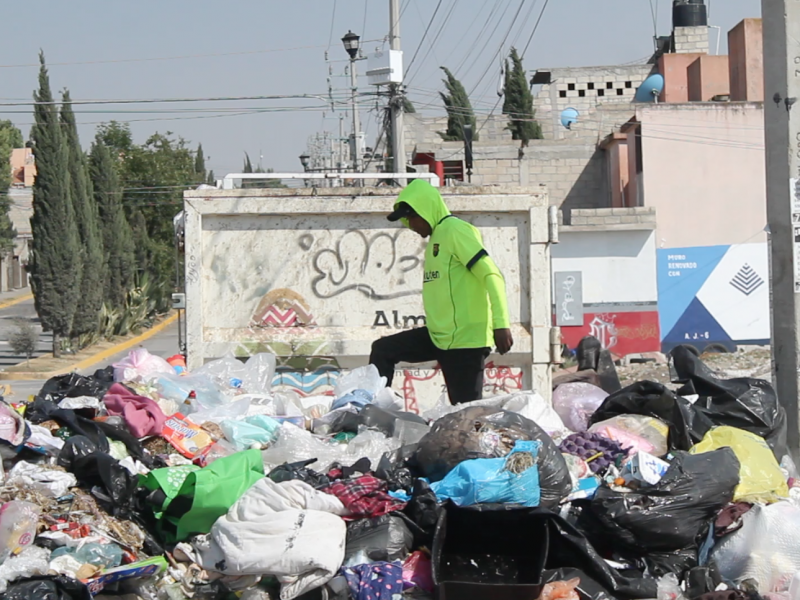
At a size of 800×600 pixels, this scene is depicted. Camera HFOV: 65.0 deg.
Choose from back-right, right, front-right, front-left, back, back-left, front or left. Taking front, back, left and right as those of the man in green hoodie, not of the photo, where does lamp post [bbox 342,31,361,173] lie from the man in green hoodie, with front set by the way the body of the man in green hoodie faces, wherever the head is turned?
right

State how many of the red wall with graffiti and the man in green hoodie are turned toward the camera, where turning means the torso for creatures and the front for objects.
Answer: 1

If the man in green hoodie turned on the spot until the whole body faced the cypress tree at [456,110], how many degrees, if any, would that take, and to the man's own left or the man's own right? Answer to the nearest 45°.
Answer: approximately 90° to the man's own right

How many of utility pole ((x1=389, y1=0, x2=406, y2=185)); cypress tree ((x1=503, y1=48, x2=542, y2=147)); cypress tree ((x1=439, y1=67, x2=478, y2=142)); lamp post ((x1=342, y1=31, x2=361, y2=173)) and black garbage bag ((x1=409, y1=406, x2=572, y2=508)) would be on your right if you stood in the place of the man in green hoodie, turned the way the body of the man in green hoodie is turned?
4

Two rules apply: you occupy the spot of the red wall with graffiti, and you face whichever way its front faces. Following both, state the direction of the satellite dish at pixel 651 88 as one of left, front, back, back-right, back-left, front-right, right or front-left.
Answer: back

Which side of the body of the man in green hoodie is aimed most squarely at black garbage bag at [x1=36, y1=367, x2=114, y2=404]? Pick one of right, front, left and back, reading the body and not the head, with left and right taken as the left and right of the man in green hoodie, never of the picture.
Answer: front

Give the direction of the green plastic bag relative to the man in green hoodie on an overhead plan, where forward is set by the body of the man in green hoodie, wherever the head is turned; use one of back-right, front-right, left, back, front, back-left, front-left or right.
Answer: front-left

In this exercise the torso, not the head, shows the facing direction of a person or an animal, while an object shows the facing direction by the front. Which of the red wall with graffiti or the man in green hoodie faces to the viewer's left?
the man in green hoodie

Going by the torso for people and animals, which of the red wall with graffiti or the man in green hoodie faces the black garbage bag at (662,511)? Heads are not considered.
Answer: the red wall with graffiti

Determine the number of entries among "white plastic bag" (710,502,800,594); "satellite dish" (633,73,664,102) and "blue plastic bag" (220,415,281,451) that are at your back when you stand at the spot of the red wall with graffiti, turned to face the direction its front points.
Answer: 1

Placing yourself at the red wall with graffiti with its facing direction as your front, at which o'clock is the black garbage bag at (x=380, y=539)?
The black garbage bag is roughly at 12 o'clock from the red wall with graffiti.

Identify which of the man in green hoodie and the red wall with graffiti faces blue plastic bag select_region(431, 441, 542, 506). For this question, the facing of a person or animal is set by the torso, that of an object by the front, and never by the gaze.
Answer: the red wall with graffiti

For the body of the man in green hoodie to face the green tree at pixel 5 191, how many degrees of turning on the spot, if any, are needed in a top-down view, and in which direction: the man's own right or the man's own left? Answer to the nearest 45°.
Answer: approximately 45° to the man's own right

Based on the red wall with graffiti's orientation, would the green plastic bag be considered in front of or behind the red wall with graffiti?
in front

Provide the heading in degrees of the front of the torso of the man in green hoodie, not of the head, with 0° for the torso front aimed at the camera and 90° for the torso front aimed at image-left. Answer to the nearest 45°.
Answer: approximately 90°

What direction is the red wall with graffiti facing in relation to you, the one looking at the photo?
facing the viewer

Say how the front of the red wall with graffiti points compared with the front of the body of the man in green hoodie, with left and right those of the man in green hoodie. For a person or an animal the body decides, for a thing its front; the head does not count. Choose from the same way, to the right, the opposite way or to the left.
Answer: to the left
